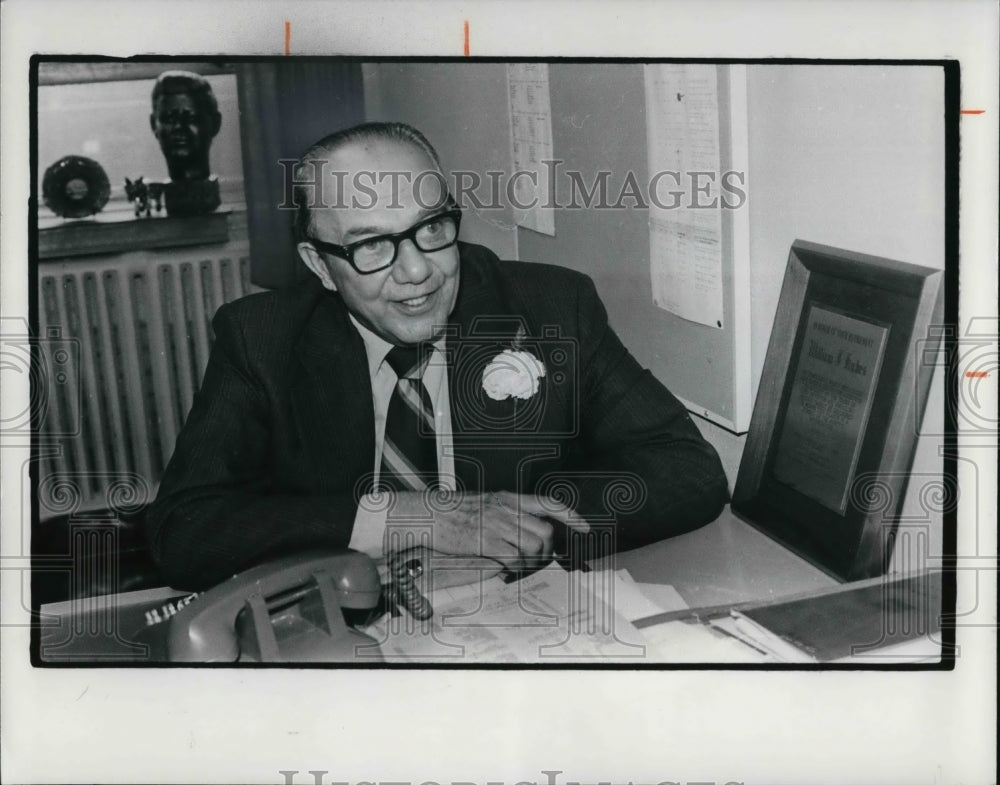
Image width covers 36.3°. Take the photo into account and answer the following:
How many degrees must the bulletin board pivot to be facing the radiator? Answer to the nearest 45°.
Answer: approximately 45° to its right

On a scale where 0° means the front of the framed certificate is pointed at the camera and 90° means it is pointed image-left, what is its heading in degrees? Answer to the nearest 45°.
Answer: approximately 45°

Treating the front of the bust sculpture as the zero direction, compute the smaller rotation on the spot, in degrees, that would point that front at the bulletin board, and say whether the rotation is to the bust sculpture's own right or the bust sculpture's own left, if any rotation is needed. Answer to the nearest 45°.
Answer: approximately 90° to the bust sculpture's own left

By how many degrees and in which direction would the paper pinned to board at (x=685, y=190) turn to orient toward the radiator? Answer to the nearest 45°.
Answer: approximately 45° to its right

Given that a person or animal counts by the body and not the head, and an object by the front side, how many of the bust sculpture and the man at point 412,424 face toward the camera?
2

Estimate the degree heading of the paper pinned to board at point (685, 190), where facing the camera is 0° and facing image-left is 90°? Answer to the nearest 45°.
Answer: approximately 45°
